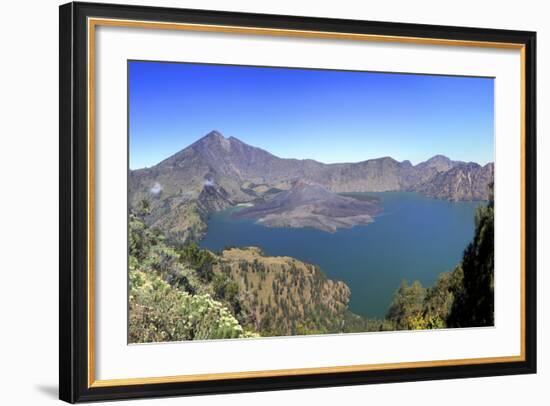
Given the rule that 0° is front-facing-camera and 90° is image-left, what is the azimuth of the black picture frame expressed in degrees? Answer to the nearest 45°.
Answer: approximately 315°
